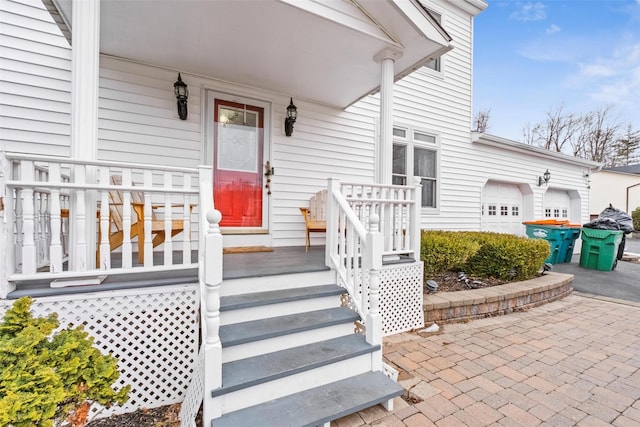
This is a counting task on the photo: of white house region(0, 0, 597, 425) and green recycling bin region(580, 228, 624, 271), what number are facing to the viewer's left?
0

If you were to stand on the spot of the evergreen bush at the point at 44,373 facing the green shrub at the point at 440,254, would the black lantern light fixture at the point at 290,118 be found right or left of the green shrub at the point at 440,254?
left

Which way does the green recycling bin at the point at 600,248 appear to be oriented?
toward the camera

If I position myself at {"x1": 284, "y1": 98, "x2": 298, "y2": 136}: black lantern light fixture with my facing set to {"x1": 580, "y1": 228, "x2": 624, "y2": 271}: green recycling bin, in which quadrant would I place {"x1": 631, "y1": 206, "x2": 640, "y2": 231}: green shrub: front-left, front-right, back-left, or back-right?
front-left

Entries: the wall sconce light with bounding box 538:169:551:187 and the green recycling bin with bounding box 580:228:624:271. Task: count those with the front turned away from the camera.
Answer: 0

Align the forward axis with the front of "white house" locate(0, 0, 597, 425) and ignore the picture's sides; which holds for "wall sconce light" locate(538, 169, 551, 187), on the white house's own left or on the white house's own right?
on the white house's own left

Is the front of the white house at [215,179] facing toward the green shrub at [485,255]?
no

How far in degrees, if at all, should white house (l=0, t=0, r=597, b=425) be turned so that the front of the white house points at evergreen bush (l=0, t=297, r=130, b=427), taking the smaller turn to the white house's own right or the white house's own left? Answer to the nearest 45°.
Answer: approximately 45° to the white house's own right

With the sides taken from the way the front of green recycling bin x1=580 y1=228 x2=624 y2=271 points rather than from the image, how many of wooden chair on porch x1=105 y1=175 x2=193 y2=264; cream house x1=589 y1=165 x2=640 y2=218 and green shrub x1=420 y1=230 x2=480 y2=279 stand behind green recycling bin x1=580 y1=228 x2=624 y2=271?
1

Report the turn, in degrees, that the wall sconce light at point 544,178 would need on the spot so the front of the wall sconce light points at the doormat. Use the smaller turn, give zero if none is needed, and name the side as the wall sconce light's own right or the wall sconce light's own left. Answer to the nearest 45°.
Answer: approximately 45° to the wall sconce light's own right

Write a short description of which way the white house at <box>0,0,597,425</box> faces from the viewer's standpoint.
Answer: facing the viewer and to the right of the viewer

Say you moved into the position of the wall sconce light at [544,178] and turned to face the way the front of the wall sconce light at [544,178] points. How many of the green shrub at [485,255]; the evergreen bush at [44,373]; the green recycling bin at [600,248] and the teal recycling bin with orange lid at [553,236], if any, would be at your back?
0

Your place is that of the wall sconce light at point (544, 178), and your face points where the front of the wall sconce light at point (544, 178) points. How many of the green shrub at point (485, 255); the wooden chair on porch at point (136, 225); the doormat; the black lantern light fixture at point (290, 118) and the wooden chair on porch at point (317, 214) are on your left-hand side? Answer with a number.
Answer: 0

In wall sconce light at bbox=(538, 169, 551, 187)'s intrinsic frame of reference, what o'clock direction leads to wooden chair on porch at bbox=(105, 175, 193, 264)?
The wooden chair on porch is roughly at 2 o'clock from the wall sconce light.

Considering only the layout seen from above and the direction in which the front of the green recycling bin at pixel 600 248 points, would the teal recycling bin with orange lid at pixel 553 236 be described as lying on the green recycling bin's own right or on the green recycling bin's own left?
on the green recycling bin's own right

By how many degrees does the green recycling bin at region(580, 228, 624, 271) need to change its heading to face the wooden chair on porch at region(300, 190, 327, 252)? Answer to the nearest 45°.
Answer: approximately 45° to its right

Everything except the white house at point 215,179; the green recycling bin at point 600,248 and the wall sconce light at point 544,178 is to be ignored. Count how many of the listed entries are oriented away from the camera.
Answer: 0

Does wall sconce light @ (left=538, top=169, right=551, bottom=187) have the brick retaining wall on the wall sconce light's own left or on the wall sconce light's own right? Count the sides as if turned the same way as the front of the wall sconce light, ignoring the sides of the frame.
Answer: on the wall sconce light's own right

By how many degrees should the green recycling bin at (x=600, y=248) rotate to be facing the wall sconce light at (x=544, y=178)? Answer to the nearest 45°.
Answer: approximately 135° to its right

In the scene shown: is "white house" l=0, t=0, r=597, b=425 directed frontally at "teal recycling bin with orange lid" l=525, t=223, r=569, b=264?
no

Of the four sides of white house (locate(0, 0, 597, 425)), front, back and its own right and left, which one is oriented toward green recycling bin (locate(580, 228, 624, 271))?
left
